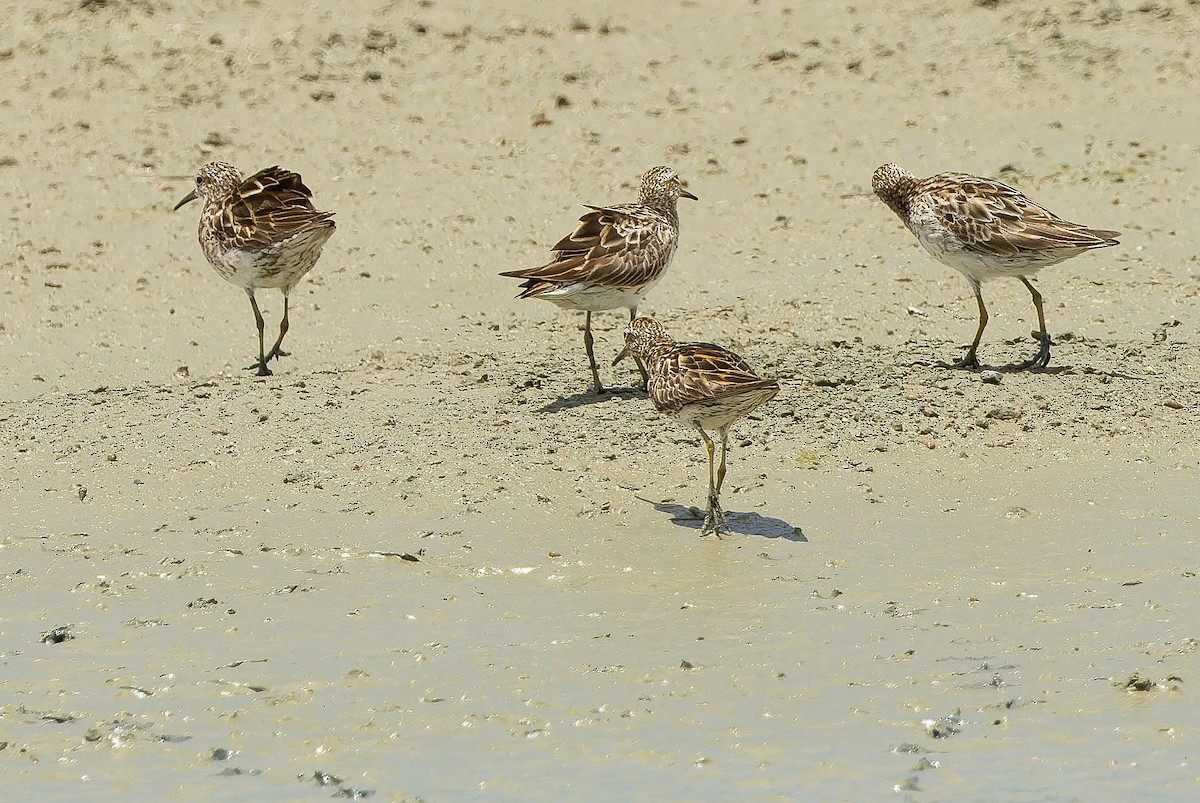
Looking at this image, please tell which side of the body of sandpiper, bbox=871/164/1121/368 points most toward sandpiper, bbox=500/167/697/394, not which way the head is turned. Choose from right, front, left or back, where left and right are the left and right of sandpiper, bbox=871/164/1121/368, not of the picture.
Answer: front

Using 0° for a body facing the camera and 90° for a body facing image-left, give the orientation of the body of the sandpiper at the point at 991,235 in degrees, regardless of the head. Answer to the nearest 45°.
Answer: approximately 90°

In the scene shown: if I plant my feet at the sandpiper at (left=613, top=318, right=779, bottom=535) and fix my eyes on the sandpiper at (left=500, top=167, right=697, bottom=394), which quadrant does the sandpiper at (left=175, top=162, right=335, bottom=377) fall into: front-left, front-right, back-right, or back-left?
front-left

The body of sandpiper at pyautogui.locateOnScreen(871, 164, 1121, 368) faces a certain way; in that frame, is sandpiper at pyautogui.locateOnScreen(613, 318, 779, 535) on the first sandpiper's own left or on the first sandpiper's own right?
on the first sandpiper's own left

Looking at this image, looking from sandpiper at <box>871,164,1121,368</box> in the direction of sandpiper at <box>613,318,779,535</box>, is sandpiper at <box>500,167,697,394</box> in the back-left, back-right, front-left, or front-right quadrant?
front-right

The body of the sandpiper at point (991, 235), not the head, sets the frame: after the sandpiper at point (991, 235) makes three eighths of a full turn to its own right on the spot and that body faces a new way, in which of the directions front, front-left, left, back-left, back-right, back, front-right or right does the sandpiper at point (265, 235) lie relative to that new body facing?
back-left
